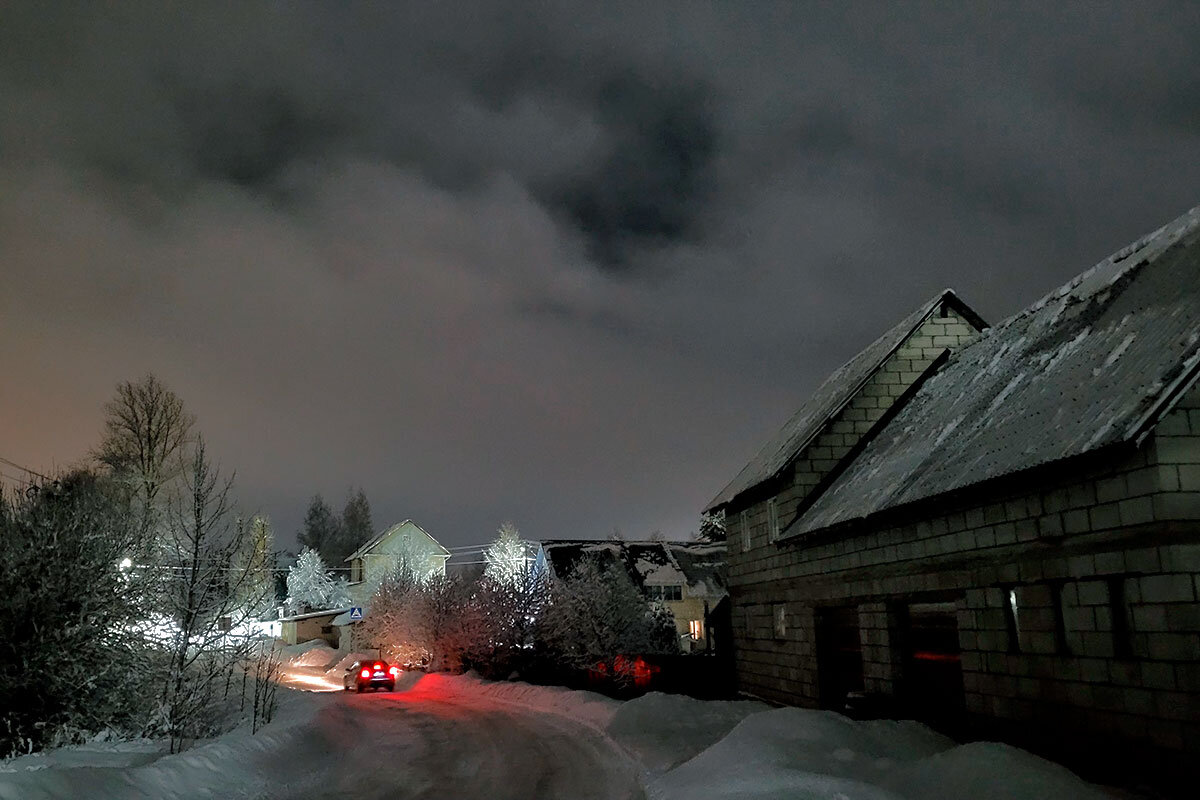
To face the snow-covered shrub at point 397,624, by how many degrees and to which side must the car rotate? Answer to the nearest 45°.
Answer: approximately 45° to its right

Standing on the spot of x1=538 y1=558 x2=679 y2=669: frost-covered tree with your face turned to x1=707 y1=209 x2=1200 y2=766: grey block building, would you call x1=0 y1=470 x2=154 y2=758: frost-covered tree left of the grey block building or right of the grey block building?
right

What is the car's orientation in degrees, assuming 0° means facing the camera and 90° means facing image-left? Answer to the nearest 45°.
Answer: approximately 135°

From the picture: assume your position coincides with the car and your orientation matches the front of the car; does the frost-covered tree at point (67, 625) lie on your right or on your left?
on your left

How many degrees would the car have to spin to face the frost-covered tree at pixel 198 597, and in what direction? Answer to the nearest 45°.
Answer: approximately 135° to its left
